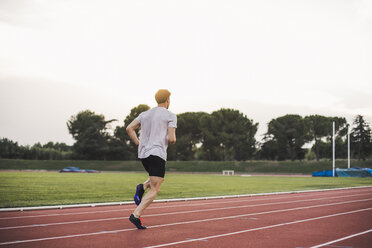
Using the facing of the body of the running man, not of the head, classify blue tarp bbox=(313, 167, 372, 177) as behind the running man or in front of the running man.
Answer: in front

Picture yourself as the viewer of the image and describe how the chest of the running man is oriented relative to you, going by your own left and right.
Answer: facing away from the viewer and to the right of the viewer

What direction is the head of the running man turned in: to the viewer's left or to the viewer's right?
to the viewer's right
